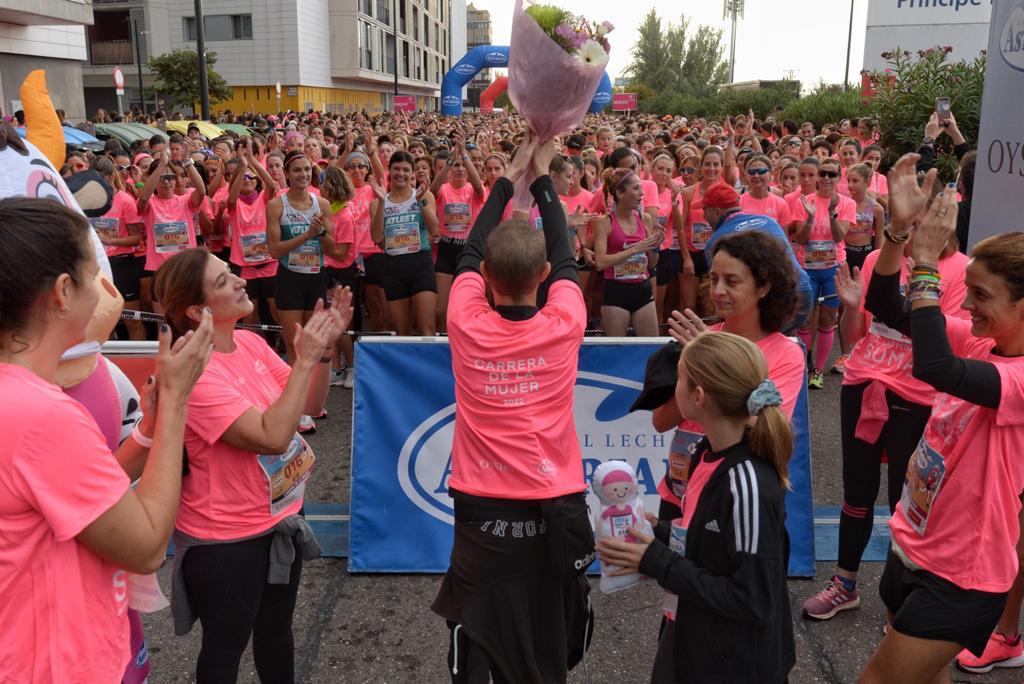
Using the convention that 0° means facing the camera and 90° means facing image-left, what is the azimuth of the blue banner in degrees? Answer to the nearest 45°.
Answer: approximately 0°

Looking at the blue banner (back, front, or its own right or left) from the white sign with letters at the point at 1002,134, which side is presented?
left

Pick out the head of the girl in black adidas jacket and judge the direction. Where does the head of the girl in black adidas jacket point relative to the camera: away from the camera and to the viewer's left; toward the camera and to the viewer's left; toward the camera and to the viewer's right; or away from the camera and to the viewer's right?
away from the camera and to the viewer's left

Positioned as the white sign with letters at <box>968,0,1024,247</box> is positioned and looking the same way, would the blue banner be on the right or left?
on its right

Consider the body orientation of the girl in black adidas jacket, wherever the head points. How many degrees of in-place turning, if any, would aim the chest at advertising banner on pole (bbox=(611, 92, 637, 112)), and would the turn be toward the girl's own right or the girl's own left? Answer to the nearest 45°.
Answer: approximately 90° to the girl's own right

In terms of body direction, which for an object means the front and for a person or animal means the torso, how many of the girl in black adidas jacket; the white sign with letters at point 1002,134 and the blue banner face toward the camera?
2

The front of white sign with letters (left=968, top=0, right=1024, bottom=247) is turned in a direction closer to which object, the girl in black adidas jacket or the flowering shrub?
the girl in black adidas jacket

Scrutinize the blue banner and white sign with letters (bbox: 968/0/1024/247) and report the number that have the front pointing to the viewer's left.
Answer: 0

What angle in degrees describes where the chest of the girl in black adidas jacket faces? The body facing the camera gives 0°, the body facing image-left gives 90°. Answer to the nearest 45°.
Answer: approximately 90°

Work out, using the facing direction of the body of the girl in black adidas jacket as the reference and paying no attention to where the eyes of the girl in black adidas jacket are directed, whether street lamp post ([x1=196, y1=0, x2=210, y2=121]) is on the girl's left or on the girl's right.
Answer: on the girl's right

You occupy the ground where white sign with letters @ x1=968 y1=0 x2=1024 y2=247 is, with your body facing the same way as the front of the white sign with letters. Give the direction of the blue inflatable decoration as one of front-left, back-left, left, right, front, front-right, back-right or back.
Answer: back-right
